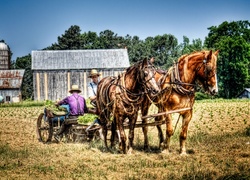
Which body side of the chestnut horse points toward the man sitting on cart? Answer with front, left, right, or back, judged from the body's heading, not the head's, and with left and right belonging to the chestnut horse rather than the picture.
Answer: back

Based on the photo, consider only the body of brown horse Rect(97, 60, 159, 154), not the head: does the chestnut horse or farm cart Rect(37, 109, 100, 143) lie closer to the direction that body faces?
the chestnut horse

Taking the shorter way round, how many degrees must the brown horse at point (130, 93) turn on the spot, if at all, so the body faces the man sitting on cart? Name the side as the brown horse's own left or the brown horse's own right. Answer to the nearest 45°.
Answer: approximately 180°

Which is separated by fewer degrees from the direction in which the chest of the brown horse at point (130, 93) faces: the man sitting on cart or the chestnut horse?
the chestnut horse

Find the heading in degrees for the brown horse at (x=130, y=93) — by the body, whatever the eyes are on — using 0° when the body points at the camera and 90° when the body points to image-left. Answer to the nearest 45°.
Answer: approximately 315°

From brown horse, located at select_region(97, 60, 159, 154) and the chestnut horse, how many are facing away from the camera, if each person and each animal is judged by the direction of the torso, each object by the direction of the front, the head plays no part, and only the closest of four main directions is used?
0

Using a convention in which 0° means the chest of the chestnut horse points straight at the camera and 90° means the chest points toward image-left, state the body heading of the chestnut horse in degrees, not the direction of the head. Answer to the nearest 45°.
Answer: approximately 315°
